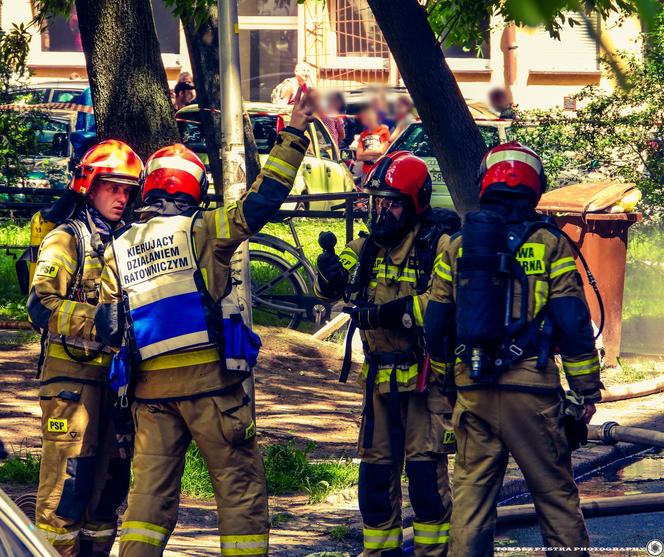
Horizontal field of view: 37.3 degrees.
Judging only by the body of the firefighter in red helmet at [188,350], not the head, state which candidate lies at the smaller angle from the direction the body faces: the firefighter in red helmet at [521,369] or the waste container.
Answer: the waste container

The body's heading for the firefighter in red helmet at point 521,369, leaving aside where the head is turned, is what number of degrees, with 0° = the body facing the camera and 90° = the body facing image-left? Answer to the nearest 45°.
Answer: approximately 180°

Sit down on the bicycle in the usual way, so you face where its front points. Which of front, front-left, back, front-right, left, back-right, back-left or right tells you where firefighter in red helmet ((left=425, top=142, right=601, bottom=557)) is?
right

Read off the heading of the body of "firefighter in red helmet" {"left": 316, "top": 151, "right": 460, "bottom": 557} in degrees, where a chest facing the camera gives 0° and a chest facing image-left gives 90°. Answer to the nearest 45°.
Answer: approximately 45°

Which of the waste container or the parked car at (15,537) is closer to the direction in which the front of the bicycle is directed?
the waste container

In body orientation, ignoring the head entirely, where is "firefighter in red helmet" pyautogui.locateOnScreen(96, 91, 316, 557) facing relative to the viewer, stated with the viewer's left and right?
facing away from the viewer and to the right of the viewer

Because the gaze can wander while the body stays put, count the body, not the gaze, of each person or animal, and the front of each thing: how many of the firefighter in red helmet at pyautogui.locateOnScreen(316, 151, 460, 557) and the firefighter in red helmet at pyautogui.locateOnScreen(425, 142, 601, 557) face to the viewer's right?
0

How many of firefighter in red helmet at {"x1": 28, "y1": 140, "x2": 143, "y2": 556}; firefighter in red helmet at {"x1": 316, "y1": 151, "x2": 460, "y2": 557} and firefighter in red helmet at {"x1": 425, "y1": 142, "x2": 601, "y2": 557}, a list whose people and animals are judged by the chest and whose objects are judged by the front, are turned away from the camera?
1

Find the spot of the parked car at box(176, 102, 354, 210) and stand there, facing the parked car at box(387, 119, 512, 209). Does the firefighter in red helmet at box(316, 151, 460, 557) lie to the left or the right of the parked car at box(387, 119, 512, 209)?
right

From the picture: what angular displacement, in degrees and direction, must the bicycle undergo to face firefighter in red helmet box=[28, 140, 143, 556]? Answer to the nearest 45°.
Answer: approximately 90° to its right

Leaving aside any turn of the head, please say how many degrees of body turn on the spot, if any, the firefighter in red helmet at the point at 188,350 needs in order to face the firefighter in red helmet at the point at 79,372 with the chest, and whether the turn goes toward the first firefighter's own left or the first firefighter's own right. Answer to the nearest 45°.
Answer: approximately 90° to the first firefighter's own left

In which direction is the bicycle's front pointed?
to the viewer's right

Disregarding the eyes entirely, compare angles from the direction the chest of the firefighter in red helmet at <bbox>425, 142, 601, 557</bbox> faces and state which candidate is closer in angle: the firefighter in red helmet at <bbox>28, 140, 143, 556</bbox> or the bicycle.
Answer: the bicycle

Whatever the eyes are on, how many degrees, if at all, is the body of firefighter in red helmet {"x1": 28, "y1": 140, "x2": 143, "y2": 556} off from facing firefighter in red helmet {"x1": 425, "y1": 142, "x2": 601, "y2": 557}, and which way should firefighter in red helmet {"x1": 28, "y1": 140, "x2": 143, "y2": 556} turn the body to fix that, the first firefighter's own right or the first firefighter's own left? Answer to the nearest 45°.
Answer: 0° — they already face them
